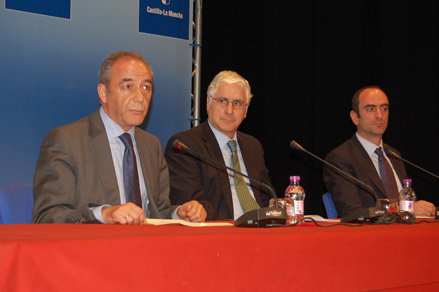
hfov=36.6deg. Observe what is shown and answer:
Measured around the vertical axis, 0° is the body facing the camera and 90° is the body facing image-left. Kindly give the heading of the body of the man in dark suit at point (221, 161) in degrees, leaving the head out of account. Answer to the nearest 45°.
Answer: approximately 315°

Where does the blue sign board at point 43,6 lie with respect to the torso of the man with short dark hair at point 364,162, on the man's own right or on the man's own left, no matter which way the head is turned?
on the man's own right

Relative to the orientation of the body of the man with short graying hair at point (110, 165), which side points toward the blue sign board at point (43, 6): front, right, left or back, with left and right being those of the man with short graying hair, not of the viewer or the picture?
back

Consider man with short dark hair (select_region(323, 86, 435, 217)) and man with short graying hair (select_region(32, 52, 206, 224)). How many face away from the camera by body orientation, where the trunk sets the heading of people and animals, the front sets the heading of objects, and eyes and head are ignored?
0

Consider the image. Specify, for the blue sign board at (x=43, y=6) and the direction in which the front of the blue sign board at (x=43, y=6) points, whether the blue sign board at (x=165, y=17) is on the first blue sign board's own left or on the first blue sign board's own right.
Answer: on the first blue sign board's own left

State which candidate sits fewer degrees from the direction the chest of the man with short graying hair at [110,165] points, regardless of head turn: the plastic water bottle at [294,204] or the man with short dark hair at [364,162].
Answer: the plastic water bottle

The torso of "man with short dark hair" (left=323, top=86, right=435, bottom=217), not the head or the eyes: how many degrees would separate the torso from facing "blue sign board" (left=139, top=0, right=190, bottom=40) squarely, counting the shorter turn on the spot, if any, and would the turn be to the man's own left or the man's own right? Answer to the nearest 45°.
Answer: approximately 135° to the man's own right

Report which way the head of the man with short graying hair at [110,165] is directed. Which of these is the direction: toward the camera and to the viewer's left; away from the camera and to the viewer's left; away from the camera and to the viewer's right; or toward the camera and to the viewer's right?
toward the camera and to the viewer's right

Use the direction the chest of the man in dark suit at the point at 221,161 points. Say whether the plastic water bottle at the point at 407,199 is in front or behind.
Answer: in front
